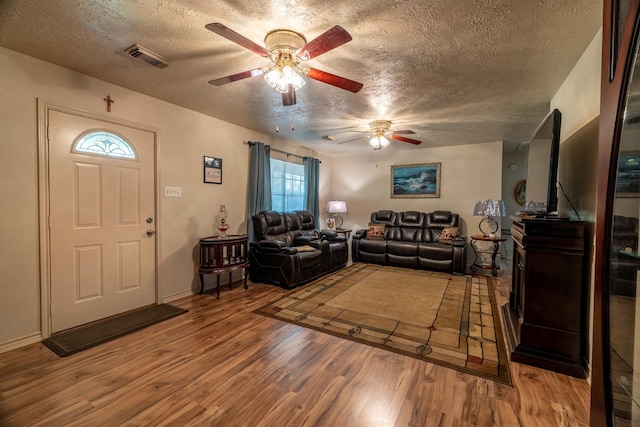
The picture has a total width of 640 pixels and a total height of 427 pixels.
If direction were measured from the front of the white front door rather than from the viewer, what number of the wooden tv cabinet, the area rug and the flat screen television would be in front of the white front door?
3

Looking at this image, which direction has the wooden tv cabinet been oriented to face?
to the viewer's left

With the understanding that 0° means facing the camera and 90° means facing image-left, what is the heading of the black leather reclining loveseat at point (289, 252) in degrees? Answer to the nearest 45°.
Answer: approximately 315°

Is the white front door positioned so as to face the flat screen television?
yes

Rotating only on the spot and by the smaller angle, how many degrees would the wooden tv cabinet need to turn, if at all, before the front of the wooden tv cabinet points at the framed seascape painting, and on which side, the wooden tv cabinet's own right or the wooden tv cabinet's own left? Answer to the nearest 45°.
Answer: approximately 45° to the wooden tv cabinet's own right

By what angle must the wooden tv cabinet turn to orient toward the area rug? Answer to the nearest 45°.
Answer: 0° — it already faces it

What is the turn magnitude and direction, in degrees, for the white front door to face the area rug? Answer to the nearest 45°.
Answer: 0° — it already faces it
